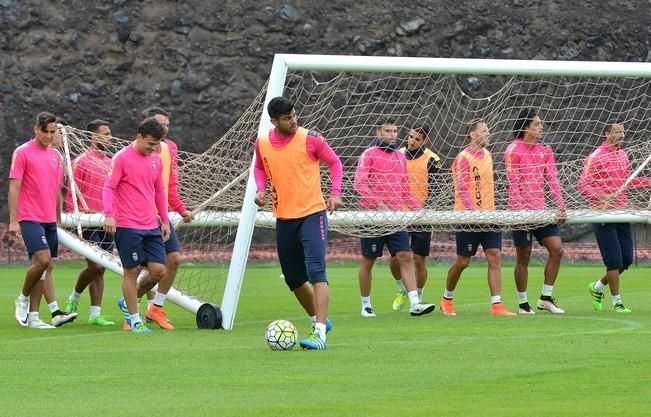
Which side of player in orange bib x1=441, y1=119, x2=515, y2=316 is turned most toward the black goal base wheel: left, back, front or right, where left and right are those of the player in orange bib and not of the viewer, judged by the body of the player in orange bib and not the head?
right

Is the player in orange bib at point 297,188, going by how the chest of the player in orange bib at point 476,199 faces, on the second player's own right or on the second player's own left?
on the second player's own right

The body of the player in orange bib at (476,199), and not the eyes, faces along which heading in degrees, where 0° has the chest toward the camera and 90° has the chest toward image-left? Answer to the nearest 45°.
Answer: approximately 315°

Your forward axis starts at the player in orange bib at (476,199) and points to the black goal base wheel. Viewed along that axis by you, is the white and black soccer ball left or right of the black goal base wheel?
left

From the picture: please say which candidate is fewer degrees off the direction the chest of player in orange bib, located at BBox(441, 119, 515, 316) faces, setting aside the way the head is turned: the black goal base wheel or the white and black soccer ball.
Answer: the white and black soccer ball
